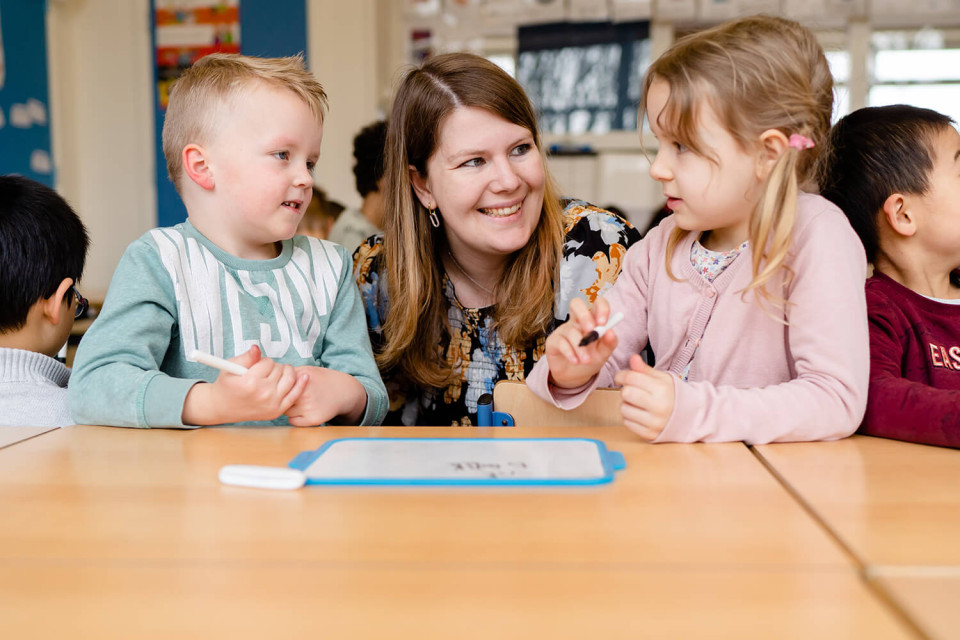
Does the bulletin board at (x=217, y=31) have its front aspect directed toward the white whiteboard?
yes

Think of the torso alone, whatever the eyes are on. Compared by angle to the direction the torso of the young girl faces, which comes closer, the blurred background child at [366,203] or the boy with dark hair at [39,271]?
the boy with dark hair

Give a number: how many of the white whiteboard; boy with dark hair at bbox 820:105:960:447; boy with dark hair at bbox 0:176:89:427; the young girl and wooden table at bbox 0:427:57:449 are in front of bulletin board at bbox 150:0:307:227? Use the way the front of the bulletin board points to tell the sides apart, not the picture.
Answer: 5

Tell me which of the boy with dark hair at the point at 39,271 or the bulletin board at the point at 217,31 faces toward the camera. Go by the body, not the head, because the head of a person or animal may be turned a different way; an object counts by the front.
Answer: the bulletin board

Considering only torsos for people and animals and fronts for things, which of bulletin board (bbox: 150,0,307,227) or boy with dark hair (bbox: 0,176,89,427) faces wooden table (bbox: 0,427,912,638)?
the bulletin board

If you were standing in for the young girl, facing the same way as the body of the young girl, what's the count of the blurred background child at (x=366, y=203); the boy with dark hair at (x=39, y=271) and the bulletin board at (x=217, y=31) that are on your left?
0

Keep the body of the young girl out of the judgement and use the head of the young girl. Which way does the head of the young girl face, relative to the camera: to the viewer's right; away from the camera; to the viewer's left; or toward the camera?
to the viewer's left

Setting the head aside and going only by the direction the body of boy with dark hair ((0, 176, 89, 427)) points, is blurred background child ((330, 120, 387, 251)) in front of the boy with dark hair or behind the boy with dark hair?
in front

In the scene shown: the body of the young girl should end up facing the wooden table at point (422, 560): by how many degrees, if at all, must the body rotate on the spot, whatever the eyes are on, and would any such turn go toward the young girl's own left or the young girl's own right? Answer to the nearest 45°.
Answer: approximately 45° to the young girl's own left

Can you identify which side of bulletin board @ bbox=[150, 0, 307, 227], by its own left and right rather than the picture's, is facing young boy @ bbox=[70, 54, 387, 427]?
front

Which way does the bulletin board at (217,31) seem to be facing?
toward the camera
